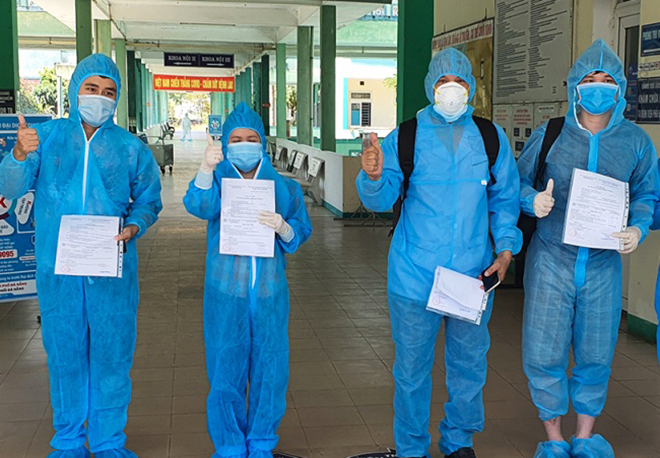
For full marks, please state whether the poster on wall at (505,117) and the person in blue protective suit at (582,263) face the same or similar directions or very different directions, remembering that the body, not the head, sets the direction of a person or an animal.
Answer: same or similar directions

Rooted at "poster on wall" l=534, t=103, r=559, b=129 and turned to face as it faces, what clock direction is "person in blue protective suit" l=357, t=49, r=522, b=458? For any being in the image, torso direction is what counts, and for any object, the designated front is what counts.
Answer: The person in blue protective suit is roughly at 12 o'clock from the poster on wall.

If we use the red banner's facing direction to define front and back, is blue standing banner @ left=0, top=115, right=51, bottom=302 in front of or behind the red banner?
in front

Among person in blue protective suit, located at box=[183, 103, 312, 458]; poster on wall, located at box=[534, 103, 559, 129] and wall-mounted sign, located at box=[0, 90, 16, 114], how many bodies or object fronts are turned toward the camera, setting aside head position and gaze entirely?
3

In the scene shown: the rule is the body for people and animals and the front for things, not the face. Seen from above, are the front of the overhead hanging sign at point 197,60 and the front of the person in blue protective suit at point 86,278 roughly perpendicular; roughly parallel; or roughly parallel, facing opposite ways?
roughly parallel

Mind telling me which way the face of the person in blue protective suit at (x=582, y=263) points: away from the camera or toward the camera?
toward the camera

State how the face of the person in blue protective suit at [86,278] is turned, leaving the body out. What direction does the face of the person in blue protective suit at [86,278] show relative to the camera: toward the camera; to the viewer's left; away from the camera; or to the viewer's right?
toward the camera

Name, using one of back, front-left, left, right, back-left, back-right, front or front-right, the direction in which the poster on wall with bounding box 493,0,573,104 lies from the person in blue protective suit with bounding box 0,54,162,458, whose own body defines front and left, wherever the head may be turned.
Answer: back-left

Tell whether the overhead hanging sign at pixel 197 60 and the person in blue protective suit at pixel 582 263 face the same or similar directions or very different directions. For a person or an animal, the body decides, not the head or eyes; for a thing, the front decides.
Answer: same or similar directions

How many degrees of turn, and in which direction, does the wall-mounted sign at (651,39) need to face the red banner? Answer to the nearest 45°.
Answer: approximately 90° to its right

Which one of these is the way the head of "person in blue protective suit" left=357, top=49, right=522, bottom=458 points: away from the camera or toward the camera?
toward the camera

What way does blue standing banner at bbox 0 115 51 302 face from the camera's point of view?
toward the camera

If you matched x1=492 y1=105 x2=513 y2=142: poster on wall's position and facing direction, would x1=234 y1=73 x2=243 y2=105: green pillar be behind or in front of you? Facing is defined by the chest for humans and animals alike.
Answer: behind

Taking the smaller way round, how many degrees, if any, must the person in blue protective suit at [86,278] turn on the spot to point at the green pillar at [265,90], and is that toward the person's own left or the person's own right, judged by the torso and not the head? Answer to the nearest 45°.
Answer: approximately 180°

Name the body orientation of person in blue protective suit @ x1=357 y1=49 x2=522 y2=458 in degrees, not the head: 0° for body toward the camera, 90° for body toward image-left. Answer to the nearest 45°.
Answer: approximately 0°
